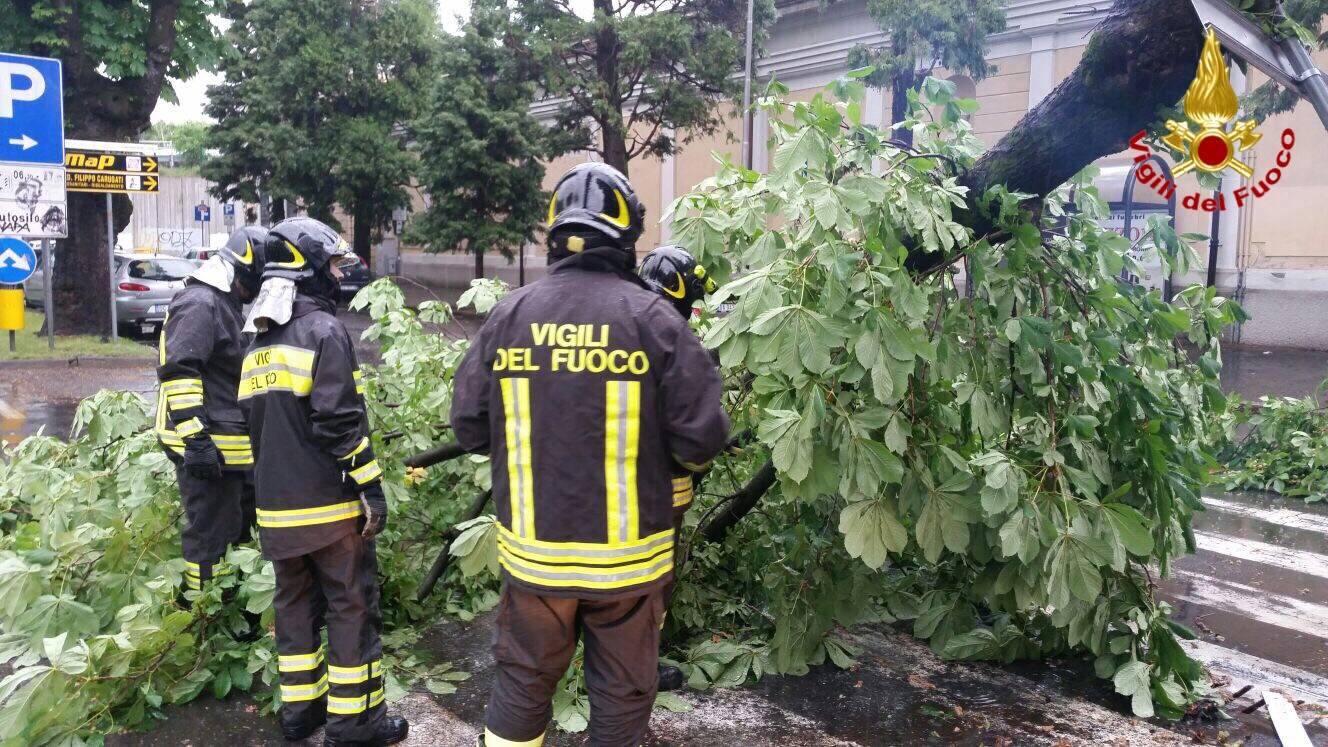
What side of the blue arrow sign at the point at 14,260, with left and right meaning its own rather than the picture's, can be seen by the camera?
front

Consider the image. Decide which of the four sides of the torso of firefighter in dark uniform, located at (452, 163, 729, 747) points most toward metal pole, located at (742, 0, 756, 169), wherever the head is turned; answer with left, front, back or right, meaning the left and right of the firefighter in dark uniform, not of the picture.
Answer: front

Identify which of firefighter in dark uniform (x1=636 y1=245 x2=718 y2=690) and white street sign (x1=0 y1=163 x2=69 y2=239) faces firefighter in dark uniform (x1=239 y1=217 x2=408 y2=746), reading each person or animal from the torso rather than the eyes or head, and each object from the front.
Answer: the white street sign

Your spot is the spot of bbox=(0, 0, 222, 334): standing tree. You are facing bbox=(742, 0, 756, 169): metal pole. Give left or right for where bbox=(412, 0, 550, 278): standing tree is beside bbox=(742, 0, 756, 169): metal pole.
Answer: left

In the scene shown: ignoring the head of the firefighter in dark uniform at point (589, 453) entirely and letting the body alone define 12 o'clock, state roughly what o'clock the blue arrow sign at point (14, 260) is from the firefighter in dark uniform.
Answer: The blue arrow sign is roughly at 11 o'clock from the firefighter in dark uniform.

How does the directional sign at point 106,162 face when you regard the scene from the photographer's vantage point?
facing the viewer

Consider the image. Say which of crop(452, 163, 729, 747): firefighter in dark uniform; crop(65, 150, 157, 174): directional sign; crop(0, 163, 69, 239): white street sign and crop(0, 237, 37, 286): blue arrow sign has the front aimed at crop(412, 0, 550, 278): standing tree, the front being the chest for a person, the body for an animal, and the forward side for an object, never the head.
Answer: the firefighter in dark uniform

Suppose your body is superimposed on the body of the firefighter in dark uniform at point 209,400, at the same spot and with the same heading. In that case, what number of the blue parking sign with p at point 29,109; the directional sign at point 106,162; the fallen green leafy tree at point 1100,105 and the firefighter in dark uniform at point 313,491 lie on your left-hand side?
2

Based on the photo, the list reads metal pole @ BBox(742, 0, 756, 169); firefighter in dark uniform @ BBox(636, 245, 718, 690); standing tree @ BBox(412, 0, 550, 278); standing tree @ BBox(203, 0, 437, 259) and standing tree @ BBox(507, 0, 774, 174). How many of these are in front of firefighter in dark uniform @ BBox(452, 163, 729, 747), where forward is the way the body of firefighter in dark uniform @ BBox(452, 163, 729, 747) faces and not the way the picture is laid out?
5

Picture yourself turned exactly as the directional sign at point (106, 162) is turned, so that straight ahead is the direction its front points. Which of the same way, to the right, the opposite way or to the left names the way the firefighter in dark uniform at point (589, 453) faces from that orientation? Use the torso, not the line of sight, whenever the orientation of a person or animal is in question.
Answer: the opposite way

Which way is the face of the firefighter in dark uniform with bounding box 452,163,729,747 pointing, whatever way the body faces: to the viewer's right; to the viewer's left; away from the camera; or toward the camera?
away from the camera

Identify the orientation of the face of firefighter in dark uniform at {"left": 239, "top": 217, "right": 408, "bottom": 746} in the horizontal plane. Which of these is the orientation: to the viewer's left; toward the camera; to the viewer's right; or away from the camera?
to the viewer's right

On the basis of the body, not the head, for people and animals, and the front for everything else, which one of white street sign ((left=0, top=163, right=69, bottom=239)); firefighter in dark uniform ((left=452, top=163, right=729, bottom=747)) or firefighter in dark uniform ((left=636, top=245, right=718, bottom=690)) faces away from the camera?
firefighter in dark uniform ((left=452, top=163, right=729, bottom=747))

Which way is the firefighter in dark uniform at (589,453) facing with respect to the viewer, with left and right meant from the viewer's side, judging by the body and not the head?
facing away from the viewer

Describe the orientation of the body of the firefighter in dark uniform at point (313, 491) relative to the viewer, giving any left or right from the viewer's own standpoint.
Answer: facing away from the viewer and to the right of the viewer

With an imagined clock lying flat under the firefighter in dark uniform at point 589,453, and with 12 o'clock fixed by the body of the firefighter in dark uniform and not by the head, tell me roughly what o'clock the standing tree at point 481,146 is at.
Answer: The standing tree is roughly at 12 o'clock from the firefighter in dark uniform.
